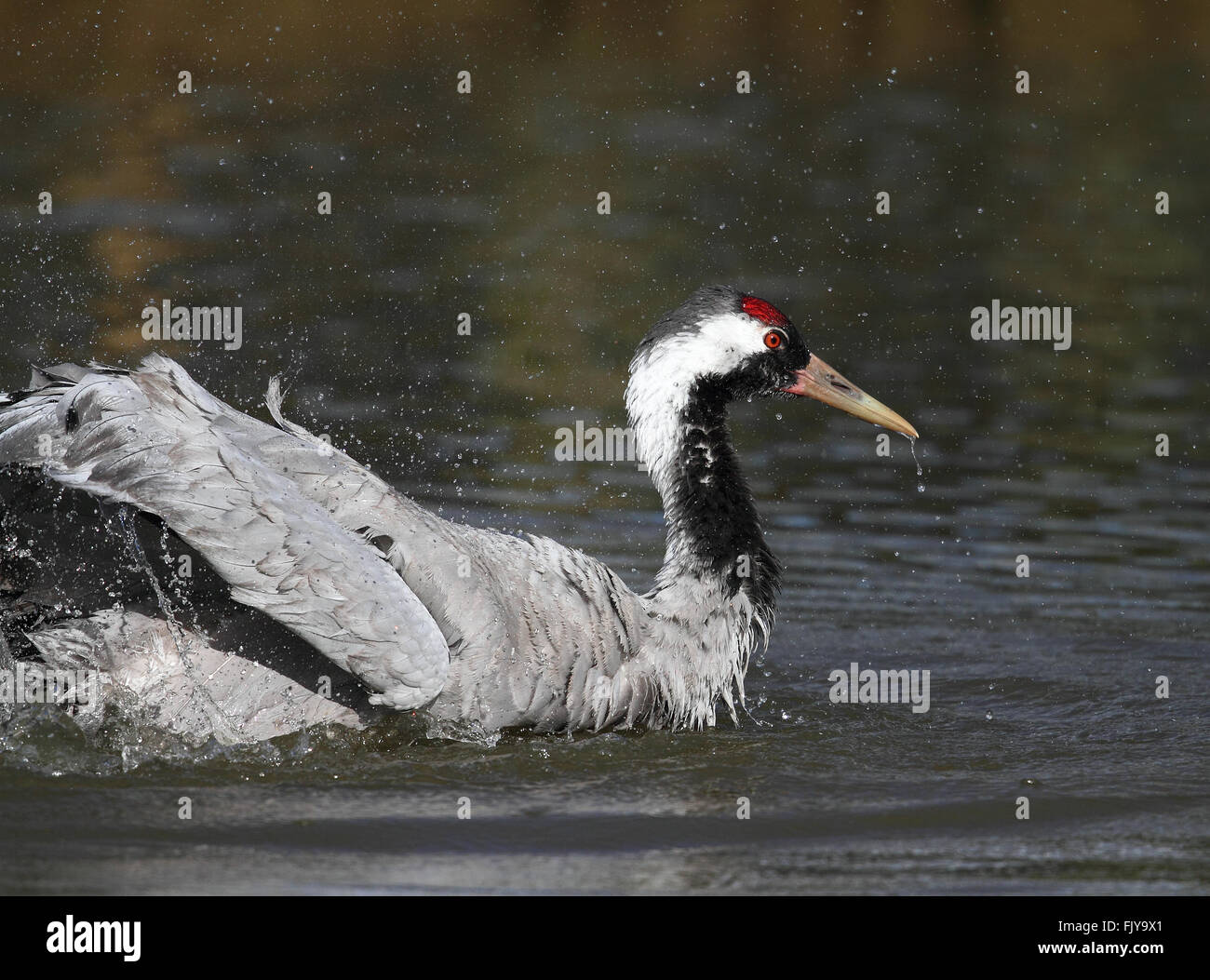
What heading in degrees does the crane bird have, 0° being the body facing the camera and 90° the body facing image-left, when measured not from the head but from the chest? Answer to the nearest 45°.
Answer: approximately 270°
